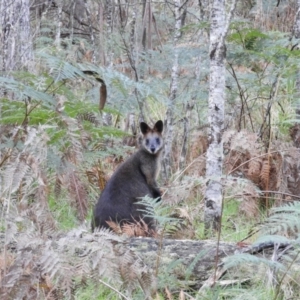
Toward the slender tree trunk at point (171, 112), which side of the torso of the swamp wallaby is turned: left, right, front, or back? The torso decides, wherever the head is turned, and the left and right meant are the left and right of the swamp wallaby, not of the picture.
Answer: left
